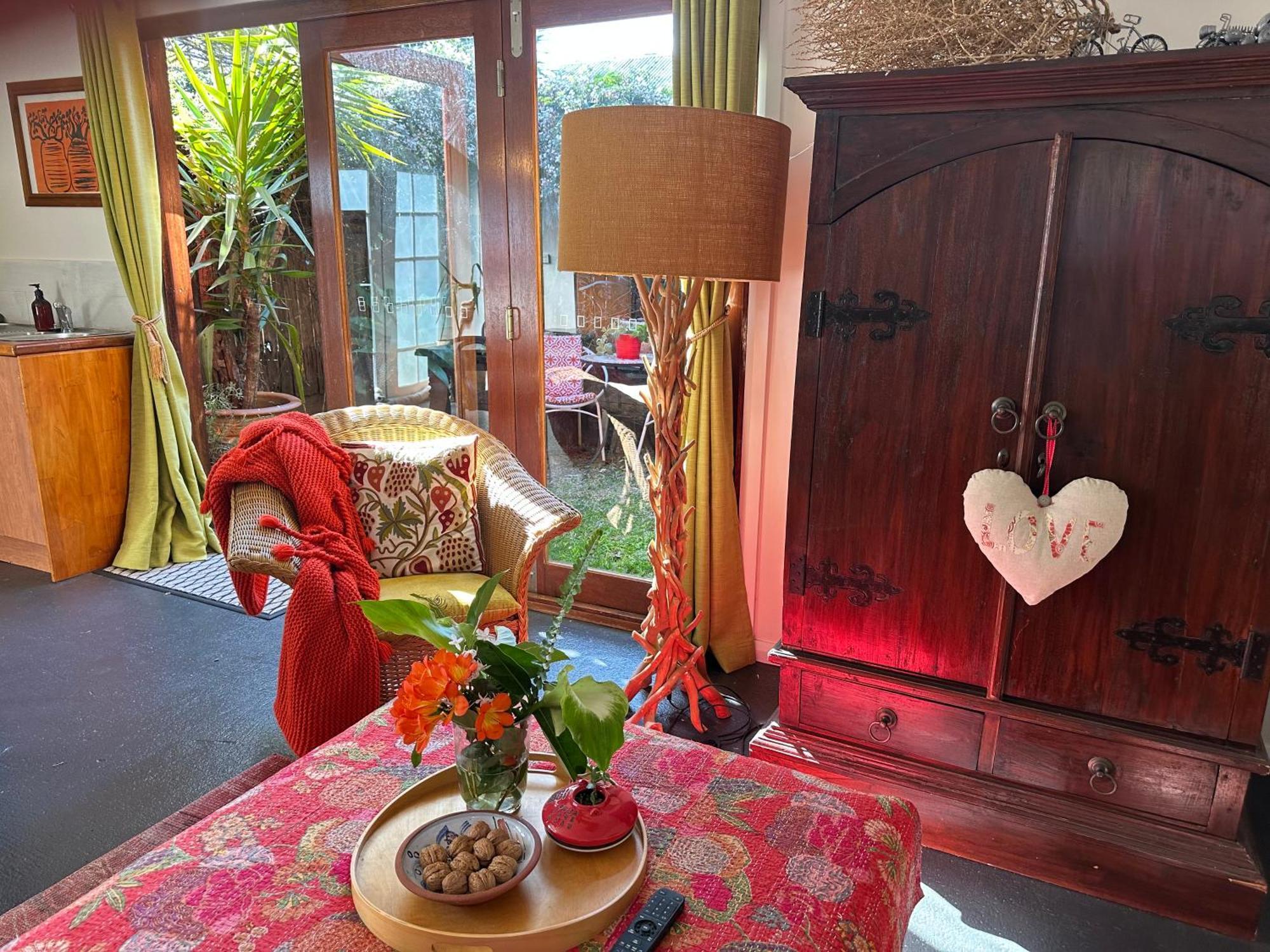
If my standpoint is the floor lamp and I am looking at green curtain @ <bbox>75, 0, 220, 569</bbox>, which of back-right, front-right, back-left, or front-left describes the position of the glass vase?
back-left

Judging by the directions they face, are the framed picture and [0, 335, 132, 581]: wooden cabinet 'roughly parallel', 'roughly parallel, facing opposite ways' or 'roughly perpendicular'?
roughly parallel

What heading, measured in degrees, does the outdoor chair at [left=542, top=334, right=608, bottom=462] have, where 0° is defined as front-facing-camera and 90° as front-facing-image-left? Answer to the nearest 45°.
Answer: approximately 315°

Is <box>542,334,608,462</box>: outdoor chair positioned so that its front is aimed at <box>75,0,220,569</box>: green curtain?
no

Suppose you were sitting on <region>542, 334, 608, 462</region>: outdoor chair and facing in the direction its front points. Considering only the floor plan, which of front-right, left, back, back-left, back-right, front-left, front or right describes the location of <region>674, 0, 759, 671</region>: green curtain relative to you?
front

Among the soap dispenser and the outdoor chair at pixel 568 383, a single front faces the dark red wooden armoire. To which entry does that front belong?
the outdoor chair

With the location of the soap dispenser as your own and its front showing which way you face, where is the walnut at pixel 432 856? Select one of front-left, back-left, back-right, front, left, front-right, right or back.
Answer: left

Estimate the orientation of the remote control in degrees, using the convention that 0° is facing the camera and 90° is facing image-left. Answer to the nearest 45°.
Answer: approximately 225°

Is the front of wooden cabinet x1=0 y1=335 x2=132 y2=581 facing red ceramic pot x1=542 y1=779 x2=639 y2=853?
no

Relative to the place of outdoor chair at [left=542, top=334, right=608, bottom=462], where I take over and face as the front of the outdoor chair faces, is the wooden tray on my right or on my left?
on my right

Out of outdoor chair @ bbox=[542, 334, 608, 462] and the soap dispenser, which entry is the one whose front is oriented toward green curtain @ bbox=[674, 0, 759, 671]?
the outdoor chair

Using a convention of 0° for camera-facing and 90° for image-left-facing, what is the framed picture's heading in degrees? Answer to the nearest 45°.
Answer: approximately 45°

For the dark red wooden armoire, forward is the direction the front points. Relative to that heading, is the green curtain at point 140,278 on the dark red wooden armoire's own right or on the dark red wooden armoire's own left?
on the dark red wooden armoire's own right
